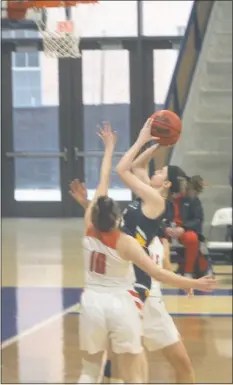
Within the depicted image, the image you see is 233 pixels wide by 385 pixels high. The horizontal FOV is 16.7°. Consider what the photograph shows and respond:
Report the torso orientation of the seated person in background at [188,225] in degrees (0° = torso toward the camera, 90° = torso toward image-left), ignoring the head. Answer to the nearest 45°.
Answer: approximately 45°
